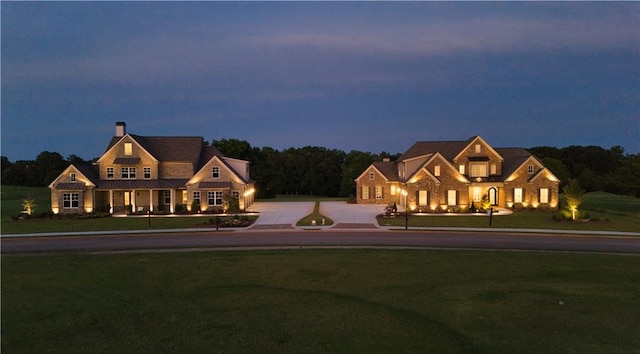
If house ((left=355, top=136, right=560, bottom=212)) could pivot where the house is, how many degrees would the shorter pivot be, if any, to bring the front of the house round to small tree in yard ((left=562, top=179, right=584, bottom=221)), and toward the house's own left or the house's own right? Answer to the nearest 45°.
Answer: approximately 45° to the house's own left

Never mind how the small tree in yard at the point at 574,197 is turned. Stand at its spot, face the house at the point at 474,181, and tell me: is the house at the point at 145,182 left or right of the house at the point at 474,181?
left

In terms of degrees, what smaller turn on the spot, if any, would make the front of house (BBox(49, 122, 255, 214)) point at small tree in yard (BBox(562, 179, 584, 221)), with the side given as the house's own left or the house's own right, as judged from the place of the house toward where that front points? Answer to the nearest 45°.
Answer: approximately 45° to the house's own left

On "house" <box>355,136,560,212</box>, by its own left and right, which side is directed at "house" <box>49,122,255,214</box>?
right

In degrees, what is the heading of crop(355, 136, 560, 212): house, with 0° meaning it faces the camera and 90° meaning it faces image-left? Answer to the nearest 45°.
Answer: approximately 0°

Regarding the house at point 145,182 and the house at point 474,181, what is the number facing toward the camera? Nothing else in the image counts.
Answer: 2
